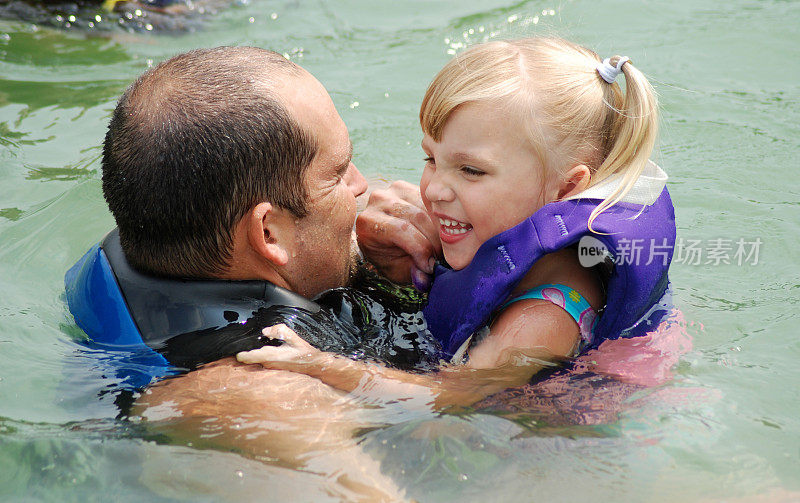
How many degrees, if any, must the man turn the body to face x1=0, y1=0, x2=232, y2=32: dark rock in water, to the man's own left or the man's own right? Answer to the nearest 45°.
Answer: approximately 45° to the man's own left

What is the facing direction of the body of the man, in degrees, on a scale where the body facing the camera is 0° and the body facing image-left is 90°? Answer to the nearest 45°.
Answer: approximately 225°

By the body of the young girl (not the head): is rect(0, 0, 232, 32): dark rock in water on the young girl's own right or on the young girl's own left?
on the young girl's own right

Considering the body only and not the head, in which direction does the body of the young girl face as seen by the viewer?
to the viewer's left
